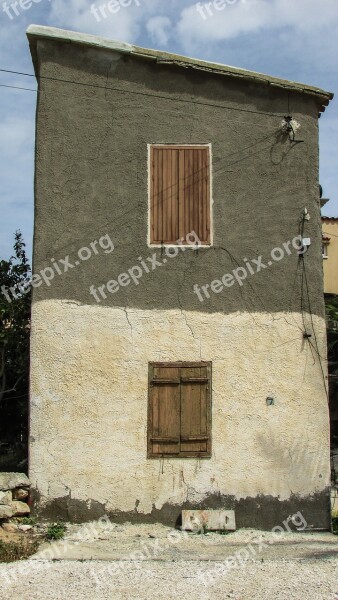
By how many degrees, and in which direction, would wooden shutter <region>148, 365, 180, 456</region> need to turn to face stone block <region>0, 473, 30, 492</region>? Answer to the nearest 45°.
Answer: approximately 90° to its right

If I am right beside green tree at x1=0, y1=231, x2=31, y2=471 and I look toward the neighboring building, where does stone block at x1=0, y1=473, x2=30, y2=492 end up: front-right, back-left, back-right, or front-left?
back-right

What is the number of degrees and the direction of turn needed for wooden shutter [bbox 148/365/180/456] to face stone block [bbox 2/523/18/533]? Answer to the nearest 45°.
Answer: approximately 90° to its right

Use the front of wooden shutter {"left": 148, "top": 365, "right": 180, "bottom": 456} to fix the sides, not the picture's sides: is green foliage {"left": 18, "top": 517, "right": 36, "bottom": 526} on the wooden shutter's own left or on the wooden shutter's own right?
on the wooden shutter's own right

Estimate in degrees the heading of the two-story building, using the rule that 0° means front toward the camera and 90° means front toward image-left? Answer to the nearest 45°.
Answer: approximately 0°

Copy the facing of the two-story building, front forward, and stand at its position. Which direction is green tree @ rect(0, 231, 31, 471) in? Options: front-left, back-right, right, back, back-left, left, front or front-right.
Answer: back-right

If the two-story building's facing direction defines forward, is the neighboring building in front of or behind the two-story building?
behind
